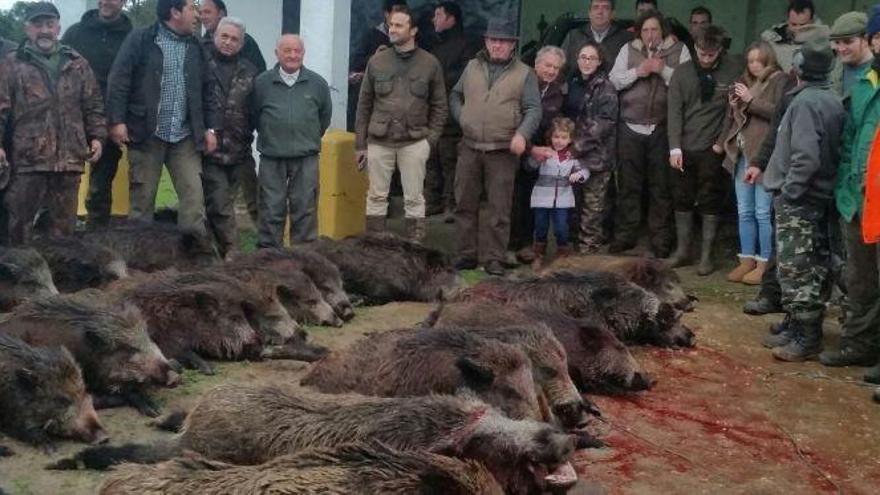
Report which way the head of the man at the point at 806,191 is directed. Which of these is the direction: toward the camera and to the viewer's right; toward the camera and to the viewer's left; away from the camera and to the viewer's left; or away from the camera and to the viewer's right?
away from the camera and to the viewer's left

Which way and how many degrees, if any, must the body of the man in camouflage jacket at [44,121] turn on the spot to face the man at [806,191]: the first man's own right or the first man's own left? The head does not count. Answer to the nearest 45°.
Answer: approximately 45° to the first man's own left

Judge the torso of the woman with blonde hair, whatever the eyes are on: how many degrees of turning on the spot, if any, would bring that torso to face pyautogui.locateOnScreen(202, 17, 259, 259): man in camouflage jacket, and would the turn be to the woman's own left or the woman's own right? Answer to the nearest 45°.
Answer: approximately 45° to the woman's own right

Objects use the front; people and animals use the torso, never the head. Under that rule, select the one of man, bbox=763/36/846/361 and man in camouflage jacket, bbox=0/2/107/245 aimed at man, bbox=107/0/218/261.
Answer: man, bbox=763/36/846/361

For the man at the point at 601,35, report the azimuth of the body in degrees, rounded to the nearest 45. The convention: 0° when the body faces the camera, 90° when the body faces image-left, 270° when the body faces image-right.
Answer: approximately 0°

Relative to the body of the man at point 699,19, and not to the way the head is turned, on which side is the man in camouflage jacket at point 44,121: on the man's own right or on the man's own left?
on the man's own right

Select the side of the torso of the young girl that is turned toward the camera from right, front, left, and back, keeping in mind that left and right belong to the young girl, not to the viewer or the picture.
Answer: front

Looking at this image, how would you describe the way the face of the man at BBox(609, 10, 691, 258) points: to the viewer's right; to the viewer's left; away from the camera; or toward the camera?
toward the camera

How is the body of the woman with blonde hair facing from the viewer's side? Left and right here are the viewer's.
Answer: facing the viewer and to the left of the viewer

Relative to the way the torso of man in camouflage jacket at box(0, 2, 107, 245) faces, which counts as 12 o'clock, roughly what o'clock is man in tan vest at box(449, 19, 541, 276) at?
The man in tan vest is roughly at 9 o'clock from the man in camouflage jacket.

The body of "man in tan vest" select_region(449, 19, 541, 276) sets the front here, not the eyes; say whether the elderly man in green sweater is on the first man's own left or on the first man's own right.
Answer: on the first man's own right

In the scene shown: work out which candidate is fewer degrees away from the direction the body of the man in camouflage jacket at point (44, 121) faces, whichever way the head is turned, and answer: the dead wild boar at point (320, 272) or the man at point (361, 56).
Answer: the dead wild boar

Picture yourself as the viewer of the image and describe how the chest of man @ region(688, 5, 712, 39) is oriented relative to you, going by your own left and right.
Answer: facing the viewer

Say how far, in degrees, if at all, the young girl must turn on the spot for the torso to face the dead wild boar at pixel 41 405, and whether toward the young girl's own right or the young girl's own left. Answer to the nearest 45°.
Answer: approximately 45° to the young girl's own right

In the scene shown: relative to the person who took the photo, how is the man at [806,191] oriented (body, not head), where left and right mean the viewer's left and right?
facing to the left of the viewer

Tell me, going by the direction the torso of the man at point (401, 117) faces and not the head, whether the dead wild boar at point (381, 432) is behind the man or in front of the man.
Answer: in front
